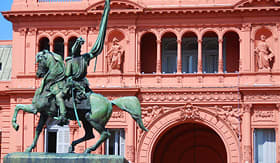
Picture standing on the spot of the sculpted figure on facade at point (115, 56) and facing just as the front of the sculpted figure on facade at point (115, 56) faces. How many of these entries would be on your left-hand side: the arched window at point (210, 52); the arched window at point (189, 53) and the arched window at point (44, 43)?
2

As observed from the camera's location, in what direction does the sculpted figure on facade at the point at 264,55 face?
facing the viewer

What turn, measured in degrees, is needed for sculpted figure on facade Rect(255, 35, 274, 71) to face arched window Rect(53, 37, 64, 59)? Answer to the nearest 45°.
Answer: approximately 90° to its right

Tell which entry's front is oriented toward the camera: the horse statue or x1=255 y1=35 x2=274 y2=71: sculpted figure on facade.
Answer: the sculpted figure on facade

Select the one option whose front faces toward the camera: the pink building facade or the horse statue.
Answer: the pink building facade

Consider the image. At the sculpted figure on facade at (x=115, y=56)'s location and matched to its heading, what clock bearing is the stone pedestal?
The stone pedestal is roughly at 12 o'clock from the sculpted figure on facade.

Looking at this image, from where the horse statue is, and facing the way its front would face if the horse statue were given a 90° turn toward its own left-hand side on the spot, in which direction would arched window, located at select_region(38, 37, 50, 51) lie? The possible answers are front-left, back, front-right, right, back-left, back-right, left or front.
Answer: back

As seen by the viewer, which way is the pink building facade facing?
toward the camera

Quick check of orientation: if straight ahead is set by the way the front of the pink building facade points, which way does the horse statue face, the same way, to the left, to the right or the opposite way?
to the right

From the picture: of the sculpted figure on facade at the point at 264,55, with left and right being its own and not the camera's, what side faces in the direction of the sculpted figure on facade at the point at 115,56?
right

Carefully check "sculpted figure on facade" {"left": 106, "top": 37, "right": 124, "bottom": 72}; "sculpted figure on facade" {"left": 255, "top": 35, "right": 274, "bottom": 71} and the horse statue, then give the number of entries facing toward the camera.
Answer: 2

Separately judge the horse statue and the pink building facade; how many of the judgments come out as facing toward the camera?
1

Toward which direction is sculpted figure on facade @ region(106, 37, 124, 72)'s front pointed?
toward the camera

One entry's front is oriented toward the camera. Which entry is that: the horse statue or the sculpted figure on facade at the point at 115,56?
the sculpted figure on facade

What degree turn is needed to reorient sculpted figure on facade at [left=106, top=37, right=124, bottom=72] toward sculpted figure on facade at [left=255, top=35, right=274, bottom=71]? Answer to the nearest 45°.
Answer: approximately 90° to its left

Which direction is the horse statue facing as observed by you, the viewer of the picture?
facing to the left of the viewer

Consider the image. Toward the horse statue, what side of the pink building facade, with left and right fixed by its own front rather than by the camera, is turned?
front
